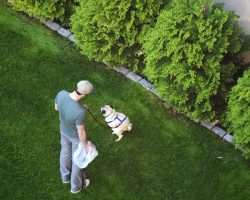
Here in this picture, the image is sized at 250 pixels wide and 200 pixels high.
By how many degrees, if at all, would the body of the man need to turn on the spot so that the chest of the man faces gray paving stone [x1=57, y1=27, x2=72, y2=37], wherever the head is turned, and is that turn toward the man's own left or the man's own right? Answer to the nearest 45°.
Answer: approximately 45° to the man's own left

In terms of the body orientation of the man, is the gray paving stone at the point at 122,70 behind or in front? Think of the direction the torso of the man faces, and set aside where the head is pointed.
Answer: in front

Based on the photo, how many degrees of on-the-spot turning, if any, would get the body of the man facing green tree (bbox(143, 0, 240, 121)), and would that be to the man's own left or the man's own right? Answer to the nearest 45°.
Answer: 0° — they already face it

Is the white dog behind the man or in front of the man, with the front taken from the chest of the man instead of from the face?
in front

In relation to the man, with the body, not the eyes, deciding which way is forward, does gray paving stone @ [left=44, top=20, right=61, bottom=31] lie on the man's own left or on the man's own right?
on the man's own left

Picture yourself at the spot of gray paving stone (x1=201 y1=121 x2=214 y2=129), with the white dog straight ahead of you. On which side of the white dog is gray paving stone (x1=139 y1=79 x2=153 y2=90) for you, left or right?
right

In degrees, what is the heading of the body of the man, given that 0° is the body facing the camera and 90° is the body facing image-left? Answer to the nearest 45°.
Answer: approximately 225°
